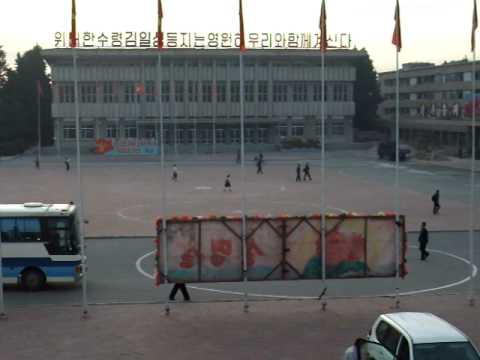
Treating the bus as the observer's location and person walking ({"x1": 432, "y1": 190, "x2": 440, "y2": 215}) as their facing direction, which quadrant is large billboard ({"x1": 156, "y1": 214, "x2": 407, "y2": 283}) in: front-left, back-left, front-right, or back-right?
front-right

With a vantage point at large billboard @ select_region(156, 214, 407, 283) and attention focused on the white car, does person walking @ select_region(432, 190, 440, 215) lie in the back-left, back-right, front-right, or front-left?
back-left

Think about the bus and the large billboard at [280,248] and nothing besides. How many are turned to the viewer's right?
1

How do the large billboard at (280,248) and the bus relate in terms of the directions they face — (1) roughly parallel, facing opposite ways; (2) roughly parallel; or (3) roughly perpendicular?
roughly perpendicular

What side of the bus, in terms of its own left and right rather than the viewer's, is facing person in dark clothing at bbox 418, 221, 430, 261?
front

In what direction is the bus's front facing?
to the viewer's right

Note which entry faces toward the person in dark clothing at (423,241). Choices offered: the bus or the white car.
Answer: the bus
